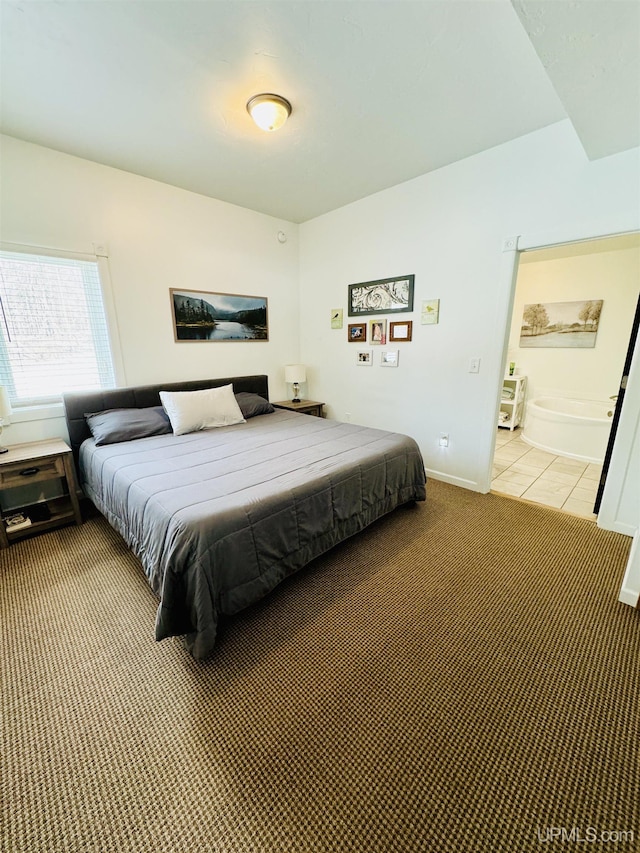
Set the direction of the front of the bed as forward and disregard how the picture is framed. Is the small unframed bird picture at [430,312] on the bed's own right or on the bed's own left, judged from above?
on the bed's own left

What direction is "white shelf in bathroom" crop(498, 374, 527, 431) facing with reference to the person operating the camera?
facing the viewer and to the left of the viewer

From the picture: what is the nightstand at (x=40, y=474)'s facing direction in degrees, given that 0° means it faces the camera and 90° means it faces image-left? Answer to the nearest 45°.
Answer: approximately 0°

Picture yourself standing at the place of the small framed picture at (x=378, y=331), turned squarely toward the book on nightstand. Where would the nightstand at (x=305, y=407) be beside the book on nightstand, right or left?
right

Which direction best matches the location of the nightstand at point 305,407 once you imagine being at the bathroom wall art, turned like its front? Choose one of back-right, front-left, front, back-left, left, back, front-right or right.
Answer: front-right

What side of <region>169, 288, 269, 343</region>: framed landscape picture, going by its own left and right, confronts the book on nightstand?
right

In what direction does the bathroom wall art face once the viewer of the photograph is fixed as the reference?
facing the viewer

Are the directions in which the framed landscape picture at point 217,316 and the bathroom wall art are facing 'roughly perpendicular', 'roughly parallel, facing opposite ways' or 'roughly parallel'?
roughly perpendicular

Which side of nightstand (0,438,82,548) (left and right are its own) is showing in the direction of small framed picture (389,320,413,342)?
left

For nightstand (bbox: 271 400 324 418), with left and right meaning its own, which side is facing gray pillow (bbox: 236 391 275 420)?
right

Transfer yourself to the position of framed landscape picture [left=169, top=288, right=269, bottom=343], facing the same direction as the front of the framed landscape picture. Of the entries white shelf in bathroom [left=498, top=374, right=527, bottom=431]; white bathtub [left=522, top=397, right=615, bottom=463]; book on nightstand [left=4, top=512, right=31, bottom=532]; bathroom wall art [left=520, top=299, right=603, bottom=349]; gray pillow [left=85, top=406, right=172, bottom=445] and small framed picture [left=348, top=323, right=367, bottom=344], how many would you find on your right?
2

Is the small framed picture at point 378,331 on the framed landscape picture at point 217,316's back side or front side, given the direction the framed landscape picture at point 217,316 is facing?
on the front side

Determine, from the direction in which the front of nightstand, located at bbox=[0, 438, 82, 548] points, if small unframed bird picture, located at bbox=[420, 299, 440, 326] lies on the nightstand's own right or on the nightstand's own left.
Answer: on the nightstand's own left
